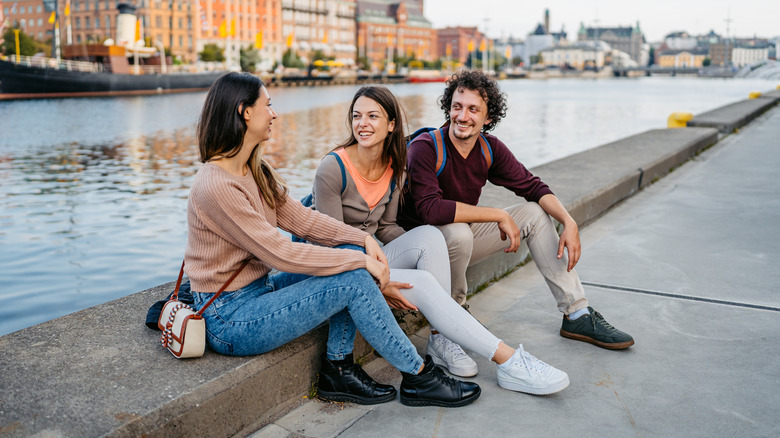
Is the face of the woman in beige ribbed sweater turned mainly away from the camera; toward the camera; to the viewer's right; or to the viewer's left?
to the viewer's right

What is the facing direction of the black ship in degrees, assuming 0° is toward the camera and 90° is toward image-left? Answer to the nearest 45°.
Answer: approximately 90°

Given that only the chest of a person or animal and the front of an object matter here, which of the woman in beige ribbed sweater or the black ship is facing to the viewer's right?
the woman in beige ribbed sweater

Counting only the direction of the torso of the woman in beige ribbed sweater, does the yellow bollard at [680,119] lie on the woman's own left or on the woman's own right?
on the woman's own left

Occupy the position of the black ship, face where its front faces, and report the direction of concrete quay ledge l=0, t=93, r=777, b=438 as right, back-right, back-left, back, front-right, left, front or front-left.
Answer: left

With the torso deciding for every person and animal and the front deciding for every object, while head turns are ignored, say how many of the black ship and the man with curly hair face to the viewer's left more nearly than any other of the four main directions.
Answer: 1

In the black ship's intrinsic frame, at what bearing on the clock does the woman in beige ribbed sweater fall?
The woman in beige ribbed sweater is roughly at 9 o'clock from the black ship.

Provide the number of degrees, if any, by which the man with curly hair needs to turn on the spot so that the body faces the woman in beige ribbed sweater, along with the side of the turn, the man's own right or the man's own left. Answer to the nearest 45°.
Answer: approximately 90° to the man's own right

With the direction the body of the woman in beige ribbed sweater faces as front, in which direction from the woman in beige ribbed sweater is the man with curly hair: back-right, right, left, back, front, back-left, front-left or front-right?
front-left

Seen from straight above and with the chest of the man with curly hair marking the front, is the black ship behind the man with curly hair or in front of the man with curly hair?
behind
